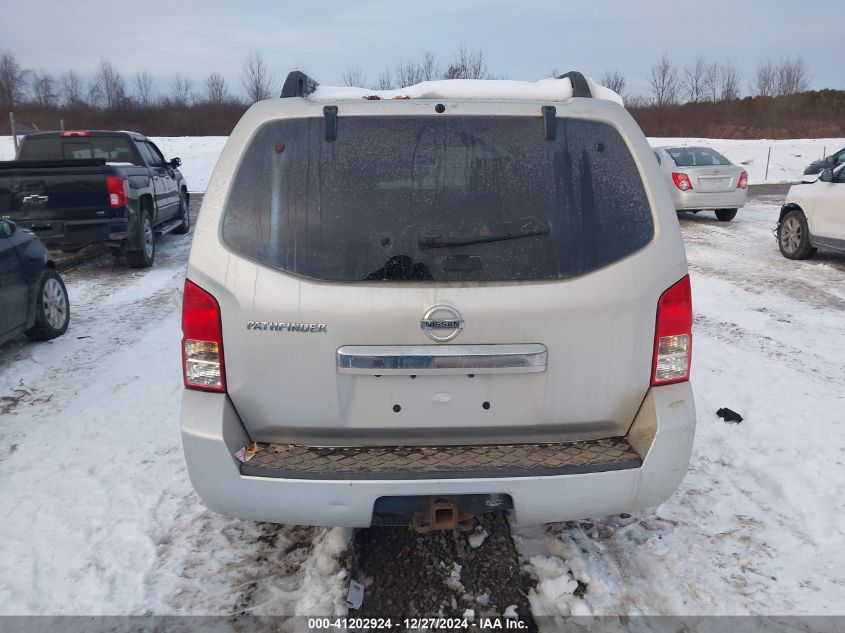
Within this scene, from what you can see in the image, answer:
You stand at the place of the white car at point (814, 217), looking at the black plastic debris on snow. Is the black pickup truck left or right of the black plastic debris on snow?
right

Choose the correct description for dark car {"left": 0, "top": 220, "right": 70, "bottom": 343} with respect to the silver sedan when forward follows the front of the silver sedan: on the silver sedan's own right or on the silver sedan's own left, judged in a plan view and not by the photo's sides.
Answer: on the silver sedan's own left

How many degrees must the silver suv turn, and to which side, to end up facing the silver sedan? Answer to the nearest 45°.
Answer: approximately 45° to its right

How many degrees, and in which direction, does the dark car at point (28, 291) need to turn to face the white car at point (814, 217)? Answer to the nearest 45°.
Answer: approximately 45° to its right

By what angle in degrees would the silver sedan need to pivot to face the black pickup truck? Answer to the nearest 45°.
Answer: approximately 90° to its left

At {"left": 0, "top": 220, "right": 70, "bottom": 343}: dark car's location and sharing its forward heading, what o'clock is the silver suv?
The silver suv is roughly at 4 o'clock from the dark car.

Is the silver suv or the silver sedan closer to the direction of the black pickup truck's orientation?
the silver sedan

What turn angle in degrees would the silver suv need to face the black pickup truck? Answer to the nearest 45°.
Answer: approximately 45° to its left

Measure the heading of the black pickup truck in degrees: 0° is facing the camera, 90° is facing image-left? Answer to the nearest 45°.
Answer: approximately 225°

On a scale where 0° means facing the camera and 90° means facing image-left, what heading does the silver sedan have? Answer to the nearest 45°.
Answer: approximately 135°

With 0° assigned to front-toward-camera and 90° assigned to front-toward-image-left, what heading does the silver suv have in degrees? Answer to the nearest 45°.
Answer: approximately 180°
